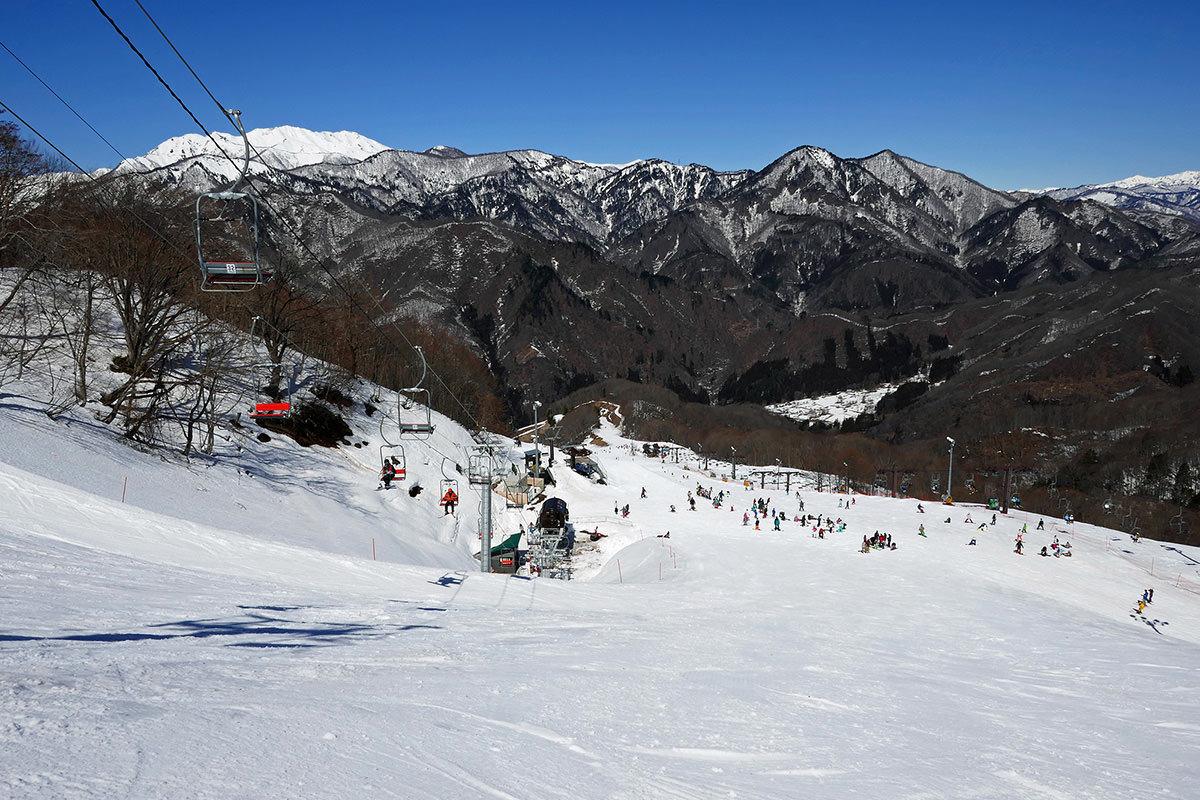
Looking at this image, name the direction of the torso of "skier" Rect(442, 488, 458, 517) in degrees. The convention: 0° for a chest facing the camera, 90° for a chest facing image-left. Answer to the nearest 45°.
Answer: approximately 0°
